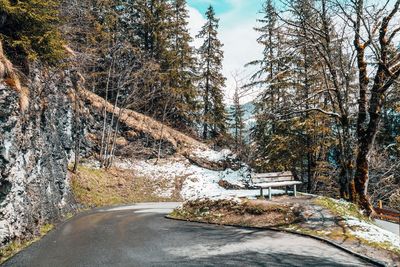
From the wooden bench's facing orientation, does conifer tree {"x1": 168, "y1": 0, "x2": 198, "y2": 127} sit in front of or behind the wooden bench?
behind

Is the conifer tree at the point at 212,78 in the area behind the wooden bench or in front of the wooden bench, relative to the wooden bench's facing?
behind
